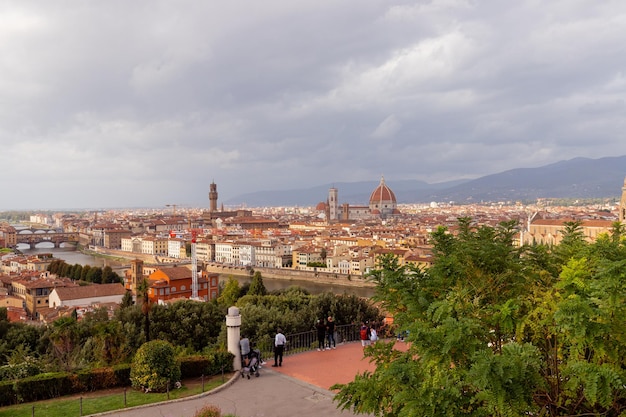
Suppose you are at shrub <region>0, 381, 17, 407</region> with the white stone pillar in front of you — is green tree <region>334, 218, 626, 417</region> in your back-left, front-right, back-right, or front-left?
front-right

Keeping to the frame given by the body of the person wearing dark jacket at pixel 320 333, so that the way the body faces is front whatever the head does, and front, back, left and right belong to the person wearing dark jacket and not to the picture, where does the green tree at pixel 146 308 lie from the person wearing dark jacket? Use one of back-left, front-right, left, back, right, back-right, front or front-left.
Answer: front-left

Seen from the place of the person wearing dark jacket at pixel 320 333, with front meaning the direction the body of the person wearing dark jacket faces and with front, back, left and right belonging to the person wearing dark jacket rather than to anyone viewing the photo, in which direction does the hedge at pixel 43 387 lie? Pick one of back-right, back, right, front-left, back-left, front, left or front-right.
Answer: back-left

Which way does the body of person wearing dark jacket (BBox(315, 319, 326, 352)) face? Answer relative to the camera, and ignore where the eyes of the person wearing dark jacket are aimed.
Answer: away from the camera

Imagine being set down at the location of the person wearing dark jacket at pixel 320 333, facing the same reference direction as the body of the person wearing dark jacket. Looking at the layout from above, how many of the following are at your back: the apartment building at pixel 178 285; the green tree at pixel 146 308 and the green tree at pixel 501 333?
1

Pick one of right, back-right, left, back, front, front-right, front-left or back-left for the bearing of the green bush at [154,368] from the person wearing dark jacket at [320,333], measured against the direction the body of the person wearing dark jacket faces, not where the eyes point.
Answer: back-left

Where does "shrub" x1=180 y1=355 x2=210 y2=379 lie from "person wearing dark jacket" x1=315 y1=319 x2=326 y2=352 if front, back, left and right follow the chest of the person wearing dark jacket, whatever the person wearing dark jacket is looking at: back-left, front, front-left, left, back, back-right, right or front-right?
back-left

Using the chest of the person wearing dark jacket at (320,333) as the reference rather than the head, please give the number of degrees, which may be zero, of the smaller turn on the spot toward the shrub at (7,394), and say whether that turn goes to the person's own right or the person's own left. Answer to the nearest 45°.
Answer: approximately 135° to the person's own left

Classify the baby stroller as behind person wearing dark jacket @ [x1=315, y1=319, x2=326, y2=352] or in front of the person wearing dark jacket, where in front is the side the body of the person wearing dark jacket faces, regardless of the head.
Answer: behind

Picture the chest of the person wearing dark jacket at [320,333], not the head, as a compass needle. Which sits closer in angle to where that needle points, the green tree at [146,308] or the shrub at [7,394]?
the green tree

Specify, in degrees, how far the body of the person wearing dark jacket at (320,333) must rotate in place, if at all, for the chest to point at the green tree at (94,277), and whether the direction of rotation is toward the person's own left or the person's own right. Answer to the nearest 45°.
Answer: approximately 45° to the person's own left

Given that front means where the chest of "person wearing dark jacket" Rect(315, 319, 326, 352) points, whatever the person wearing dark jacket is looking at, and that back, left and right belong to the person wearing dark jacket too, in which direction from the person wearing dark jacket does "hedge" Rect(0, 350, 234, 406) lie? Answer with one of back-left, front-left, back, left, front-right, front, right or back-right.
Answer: front-right

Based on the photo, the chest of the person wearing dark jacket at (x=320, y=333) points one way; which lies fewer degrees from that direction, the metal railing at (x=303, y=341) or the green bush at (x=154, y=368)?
the metal railing

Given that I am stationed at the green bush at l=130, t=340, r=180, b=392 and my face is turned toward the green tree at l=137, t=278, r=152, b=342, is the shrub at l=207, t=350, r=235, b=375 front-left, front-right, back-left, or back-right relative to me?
front-right
